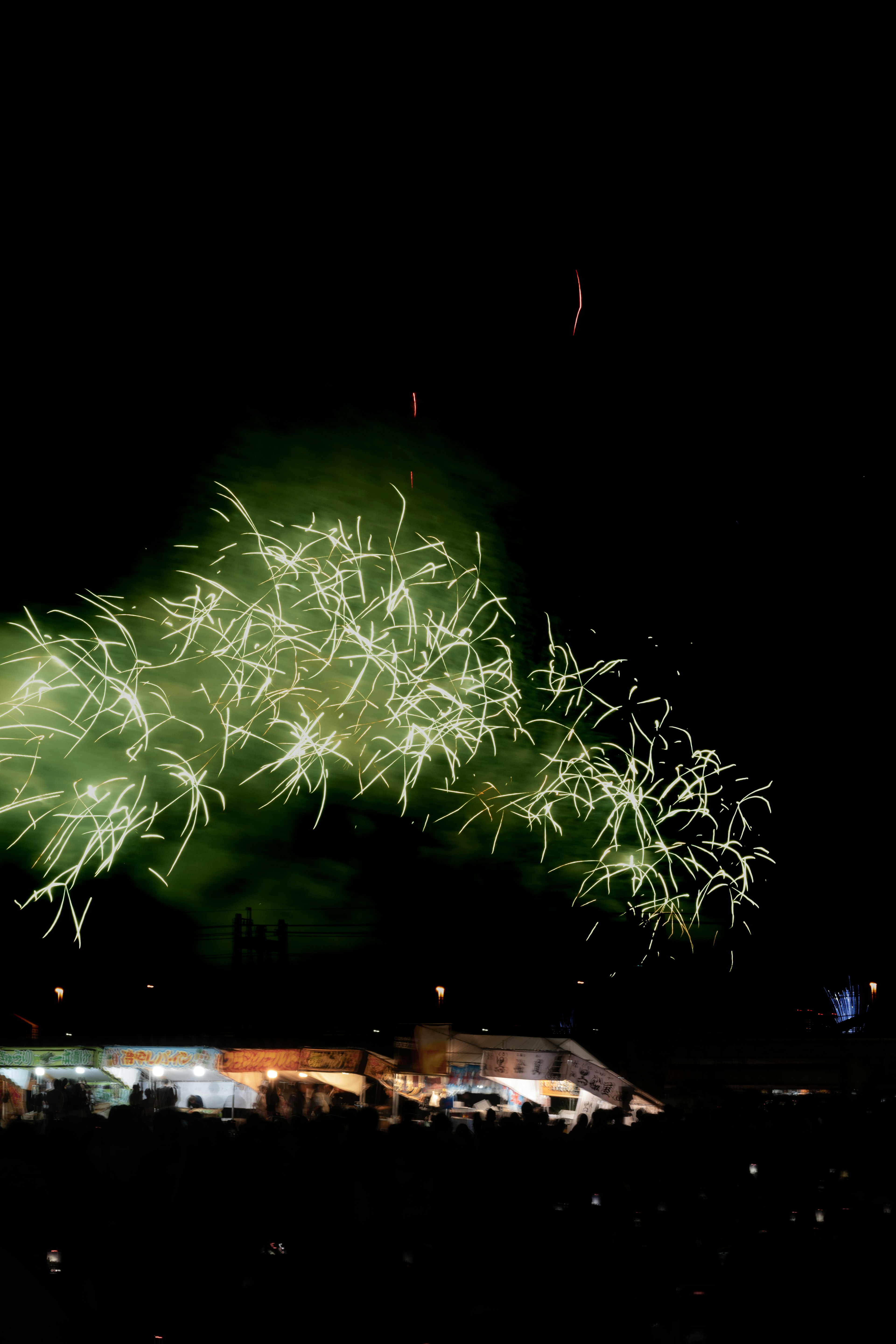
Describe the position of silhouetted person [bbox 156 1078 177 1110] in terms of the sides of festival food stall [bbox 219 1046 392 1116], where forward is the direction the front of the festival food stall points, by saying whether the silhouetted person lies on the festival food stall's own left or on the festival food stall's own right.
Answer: on the festival food stall's own right

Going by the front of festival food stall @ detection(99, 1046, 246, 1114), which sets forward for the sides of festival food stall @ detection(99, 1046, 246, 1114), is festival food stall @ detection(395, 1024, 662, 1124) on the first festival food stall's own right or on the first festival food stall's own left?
on the first festival food stall's own left

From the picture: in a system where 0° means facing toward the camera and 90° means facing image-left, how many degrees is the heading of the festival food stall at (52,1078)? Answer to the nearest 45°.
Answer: approximately 0°

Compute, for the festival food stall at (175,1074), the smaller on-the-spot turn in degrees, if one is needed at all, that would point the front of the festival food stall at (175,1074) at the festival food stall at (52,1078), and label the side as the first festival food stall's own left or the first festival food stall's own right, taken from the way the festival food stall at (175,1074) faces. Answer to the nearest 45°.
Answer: approximately 90° to the first festival food stall's own right

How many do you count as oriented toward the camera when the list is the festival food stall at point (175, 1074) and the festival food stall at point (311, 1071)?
2

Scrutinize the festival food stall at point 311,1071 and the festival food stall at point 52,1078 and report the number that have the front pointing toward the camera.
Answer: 2

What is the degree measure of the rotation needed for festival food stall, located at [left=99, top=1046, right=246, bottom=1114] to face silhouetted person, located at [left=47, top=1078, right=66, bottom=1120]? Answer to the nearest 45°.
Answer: approximately 45° to its right

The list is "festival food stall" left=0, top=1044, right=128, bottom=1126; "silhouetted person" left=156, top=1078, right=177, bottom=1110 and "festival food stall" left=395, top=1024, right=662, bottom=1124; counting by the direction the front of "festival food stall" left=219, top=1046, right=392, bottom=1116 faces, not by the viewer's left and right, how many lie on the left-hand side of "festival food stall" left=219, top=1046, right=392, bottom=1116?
1

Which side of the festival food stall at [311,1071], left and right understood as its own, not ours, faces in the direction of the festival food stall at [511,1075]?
left

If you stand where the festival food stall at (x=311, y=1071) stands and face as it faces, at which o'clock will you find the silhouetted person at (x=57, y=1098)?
The silhouetted person is roughly at 3 o'clock from the festival food stall.

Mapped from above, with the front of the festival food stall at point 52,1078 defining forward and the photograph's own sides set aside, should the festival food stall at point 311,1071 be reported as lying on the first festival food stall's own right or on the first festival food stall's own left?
on the first festival food stall's own left

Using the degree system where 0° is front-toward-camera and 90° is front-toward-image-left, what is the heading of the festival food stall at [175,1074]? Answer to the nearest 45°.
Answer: approximately 0°

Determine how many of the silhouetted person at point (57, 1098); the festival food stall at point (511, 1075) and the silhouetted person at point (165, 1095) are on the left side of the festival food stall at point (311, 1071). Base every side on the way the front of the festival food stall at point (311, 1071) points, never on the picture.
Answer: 1
